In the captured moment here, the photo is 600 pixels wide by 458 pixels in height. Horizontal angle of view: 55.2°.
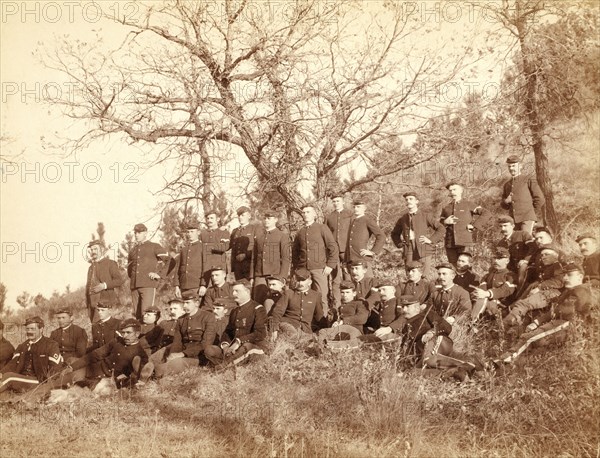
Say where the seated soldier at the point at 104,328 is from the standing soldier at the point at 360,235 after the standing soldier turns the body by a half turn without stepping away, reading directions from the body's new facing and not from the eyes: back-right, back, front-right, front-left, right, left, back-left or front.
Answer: back-left

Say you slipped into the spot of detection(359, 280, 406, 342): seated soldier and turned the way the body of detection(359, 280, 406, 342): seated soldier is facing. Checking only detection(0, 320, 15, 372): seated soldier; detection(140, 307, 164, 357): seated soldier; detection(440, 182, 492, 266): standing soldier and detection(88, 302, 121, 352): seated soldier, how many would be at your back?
1

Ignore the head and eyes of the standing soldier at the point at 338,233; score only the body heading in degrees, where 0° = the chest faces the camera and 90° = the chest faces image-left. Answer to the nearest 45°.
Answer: approximately 0°

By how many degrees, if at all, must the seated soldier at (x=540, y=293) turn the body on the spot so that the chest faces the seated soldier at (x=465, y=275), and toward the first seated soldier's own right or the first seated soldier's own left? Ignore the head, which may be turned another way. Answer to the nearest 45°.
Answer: approximately 90° to the first seated soldier's own right

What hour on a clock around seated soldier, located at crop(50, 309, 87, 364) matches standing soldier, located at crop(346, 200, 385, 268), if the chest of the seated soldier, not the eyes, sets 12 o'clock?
The standing soldier is roughly at 8 o'clock from the seated soldier.

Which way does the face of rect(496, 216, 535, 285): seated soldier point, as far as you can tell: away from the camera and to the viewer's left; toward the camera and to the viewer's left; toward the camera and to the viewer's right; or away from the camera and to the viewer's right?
toward the camera and to the viewer's left

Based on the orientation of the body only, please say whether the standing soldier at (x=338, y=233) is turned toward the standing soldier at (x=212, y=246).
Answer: no

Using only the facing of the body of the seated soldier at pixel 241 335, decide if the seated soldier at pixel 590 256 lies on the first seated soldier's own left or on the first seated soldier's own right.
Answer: on the first seated soldier's own left

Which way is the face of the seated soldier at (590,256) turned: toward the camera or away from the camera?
toward the camera

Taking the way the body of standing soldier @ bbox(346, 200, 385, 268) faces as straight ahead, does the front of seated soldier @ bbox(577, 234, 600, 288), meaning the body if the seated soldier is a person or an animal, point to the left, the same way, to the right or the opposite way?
the same way

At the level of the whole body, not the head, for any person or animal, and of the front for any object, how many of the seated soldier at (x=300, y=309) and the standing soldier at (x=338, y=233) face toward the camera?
2

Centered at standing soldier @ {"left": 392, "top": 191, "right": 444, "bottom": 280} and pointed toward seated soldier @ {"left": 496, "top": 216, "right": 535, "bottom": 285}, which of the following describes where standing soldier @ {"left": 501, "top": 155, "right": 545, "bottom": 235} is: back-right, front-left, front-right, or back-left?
front-left

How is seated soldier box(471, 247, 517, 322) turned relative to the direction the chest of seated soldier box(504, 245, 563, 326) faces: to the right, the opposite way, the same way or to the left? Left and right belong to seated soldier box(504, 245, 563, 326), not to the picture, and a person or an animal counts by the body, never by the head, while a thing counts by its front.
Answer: the same way

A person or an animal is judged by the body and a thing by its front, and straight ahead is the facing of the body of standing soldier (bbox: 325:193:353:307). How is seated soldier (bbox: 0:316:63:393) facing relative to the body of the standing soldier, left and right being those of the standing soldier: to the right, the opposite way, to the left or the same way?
the same way

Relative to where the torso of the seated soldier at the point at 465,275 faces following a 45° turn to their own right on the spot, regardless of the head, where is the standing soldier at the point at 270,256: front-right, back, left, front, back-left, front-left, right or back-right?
front

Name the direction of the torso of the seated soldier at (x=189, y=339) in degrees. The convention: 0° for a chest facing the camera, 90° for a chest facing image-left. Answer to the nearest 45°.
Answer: approximately 45°
